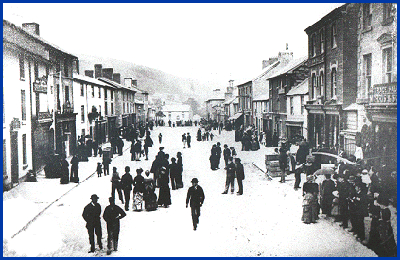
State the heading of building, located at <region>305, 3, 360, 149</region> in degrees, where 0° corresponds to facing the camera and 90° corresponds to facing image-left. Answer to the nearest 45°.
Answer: approximately 45°

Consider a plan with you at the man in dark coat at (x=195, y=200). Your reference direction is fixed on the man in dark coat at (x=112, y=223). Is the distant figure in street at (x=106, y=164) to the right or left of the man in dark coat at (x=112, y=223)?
right

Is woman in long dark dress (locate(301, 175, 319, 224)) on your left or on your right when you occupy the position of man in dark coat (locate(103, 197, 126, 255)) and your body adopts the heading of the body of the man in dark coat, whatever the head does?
on your left

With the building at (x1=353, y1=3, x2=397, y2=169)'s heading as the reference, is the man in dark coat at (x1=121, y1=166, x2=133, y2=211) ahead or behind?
ahead

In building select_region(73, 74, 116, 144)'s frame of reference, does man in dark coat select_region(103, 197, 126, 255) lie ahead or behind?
ahead

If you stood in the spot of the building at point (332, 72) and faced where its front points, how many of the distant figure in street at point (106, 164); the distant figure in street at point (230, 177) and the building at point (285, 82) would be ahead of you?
2

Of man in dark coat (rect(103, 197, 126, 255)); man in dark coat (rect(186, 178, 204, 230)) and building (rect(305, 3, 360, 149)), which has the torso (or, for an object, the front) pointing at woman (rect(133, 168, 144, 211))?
the building

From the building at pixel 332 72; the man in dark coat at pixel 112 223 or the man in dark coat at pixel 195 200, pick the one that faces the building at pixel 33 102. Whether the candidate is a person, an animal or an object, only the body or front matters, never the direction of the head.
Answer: the building at pixel 332 72

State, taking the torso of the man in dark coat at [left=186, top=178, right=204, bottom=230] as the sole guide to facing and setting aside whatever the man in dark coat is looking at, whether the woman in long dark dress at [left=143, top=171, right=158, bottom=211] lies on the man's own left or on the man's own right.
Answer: on the man's own right

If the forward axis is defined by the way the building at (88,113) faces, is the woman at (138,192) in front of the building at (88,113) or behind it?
in front

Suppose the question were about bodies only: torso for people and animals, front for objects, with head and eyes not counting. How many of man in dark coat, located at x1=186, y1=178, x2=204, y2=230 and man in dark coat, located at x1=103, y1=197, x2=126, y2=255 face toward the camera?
2

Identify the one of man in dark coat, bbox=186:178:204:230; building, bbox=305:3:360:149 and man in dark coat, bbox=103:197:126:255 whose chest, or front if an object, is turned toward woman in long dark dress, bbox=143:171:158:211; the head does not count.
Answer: the building

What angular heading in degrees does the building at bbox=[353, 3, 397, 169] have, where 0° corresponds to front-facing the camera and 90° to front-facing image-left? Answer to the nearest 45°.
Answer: approximately 45°

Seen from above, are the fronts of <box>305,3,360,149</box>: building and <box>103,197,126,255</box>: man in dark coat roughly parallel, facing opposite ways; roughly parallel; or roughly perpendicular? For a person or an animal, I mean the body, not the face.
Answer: roughly perpendicular
